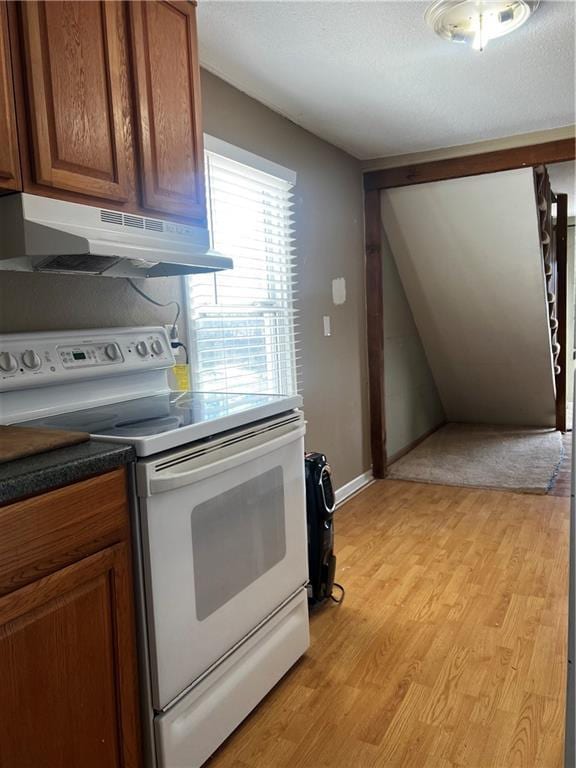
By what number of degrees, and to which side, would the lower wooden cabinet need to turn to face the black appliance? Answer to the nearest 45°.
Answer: approximately 90° to its left

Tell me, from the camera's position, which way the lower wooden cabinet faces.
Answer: facing the viewer and to the right of the viewer

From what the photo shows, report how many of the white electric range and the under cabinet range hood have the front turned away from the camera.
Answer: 0

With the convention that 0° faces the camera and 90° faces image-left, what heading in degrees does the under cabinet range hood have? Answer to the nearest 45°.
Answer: approximately 315°

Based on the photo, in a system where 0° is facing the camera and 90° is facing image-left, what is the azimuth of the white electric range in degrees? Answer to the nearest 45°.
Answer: approximately 315°

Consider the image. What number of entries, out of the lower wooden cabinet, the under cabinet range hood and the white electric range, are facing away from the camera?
0

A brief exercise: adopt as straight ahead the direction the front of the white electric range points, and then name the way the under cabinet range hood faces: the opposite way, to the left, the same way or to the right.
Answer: the same way

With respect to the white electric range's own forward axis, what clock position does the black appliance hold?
The black appliance is roughly at 9 o'clock from the white electric range.

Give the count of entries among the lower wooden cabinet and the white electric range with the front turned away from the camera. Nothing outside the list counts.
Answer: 0

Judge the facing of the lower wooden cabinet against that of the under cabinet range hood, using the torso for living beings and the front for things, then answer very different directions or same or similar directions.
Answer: same or similar directions
